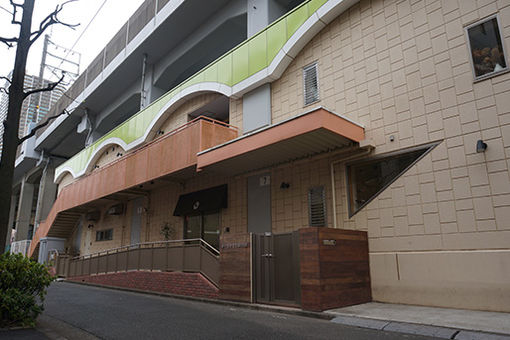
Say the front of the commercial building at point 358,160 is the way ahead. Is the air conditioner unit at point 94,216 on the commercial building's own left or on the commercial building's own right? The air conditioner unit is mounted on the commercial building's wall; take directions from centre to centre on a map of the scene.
on the commercial building's own right

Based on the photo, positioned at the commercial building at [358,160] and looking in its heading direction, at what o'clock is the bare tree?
The bare tree is roughly at 1 o'clock from the commercial building.

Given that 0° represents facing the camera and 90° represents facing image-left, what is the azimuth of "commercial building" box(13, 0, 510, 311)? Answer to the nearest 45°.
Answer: approximately 45°
